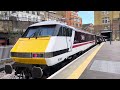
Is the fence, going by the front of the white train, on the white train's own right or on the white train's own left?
on the white train's own right

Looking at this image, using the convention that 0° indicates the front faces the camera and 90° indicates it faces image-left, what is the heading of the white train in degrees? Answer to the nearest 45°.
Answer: approximately 45°
